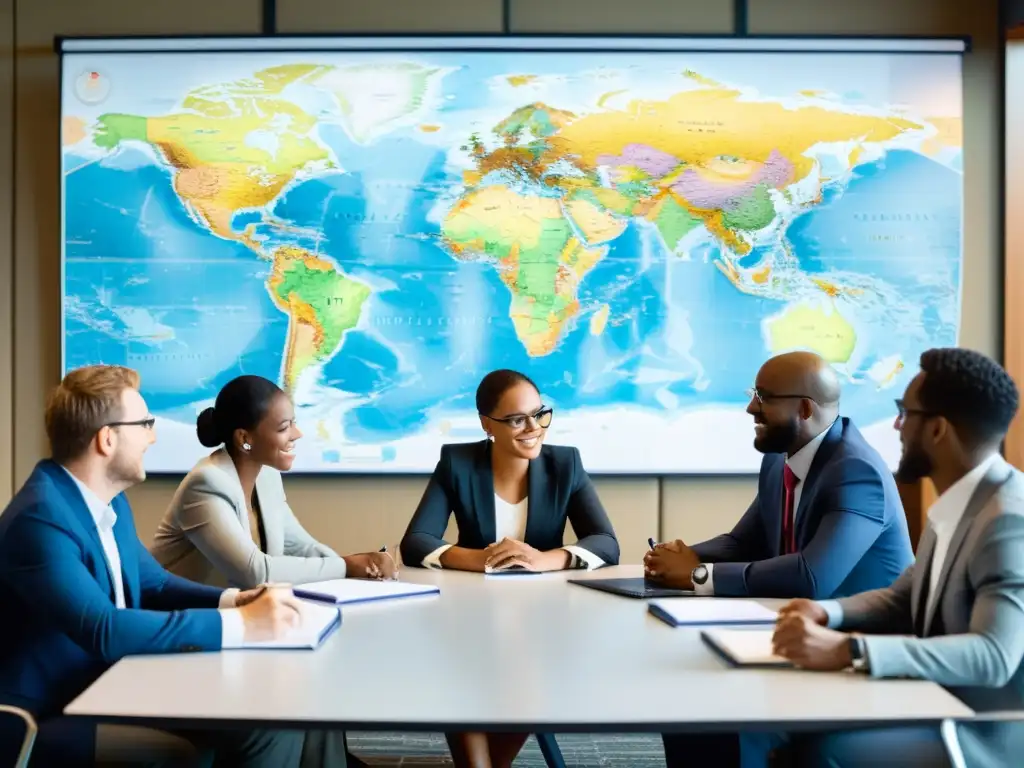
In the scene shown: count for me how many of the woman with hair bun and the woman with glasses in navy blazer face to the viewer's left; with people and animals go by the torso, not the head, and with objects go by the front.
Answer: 0

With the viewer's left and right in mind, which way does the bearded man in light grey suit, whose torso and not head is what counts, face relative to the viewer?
facing to the left of the viewer

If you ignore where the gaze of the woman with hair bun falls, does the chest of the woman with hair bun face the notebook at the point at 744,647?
yes

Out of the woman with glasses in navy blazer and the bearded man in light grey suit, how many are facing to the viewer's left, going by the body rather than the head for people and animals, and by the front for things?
1

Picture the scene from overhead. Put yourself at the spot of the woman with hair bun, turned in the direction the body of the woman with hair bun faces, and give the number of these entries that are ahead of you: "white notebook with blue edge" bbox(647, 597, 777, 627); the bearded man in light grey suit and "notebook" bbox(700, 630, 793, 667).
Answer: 3

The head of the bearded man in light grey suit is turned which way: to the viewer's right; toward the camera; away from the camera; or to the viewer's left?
to the viewer's left

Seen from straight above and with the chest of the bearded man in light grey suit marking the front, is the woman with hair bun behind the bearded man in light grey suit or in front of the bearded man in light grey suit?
in front

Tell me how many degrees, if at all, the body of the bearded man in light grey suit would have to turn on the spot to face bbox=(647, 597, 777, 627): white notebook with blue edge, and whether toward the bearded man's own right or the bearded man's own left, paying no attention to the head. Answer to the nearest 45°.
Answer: approximately 45° to the bearded man's own right

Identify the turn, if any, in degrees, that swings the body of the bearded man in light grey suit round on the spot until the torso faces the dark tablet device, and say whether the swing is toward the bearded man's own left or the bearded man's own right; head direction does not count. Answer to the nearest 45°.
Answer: approximately 45° to the bearded man's own right

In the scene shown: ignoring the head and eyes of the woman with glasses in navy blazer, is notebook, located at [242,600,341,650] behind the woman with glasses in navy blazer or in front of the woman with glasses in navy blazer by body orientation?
in front
